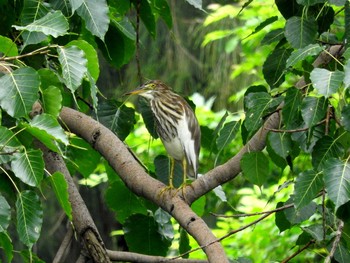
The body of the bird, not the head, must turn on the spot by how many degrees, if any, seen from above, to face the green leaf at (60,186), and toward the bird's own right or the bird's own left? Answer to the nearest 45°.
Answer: approximately 45° to the bird's own left

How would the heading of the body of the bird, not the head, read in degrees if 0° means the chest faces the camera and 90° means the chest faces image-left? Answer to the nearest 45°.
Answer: approximately 45°
